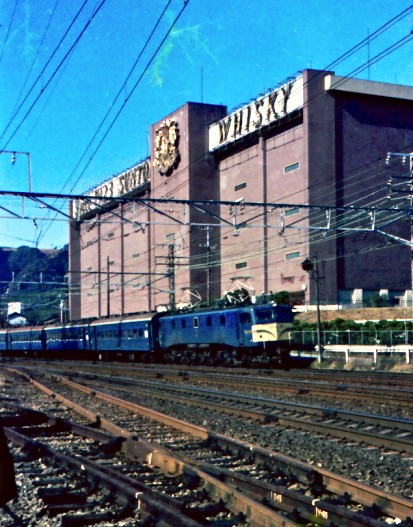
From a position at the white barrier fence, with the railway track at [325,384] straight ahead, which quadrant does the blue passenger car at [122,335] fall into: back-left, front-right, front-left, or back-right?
back-right

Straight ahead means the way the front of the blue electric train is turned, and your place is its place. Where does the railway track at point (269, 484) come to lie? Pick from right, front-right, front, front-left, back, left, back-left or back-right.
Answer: front-right

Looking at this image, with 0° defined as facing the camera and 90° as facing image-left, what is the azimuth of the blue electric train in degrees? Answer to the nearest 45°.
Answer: approximately 315°

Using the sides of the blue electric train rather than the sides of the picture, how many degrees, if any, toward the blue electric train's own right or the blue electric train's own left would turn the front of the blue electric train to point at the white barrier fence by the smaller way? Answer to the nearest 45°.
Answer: approximately 45° to the blue electric train's own left

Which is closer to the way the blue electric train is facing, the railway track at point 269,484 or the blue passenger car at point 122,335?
the railway track

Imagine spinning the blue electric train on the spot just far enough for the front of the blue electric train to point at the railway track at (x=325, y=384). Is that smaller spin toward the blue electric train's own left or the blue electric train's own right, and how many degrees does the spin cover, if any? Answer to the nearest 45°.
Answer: approximately 45° to the blue electric train's own right
